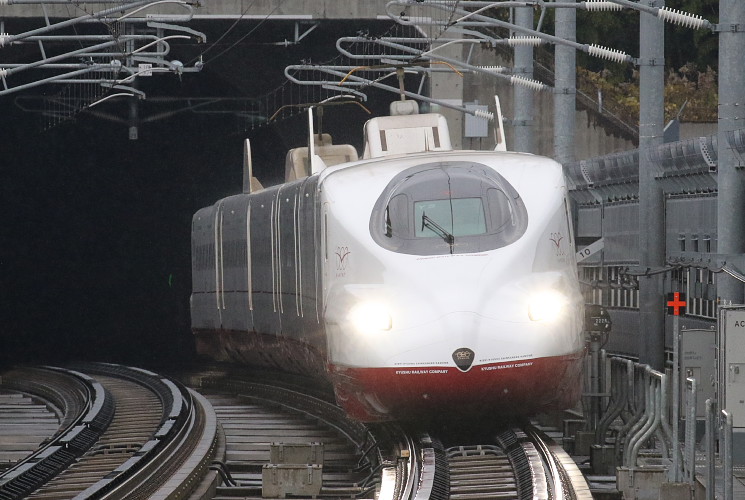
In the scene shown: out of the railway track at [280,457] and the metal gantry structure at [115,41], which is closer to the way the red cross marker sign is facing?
the railway track

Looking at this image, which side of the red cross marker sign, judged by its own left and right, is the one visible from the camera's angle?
front

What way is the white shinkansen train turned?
toward the camera

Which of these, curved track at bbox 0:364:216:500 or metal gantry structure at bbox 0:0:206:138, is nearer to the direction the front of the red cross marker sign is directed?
the curved track

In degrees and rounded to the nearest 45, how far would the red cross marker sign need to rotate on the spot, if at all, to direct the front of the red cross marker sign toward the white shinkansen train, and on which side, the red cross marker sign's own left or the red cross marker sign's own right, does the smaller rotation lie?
approximately 90° to the red cross marker sign's own right

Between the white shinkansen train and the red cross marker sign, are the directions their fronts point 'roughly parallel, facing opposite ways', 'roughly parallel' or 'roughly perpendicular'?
roughly parallel

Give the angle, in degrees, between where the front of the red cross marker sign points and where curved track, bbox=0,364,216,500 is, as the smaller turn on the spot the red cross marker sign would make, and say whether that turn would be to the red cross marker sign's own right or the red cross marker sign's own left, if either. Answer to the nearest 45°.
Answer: approximately 90° to the red cross marker sign's own right
